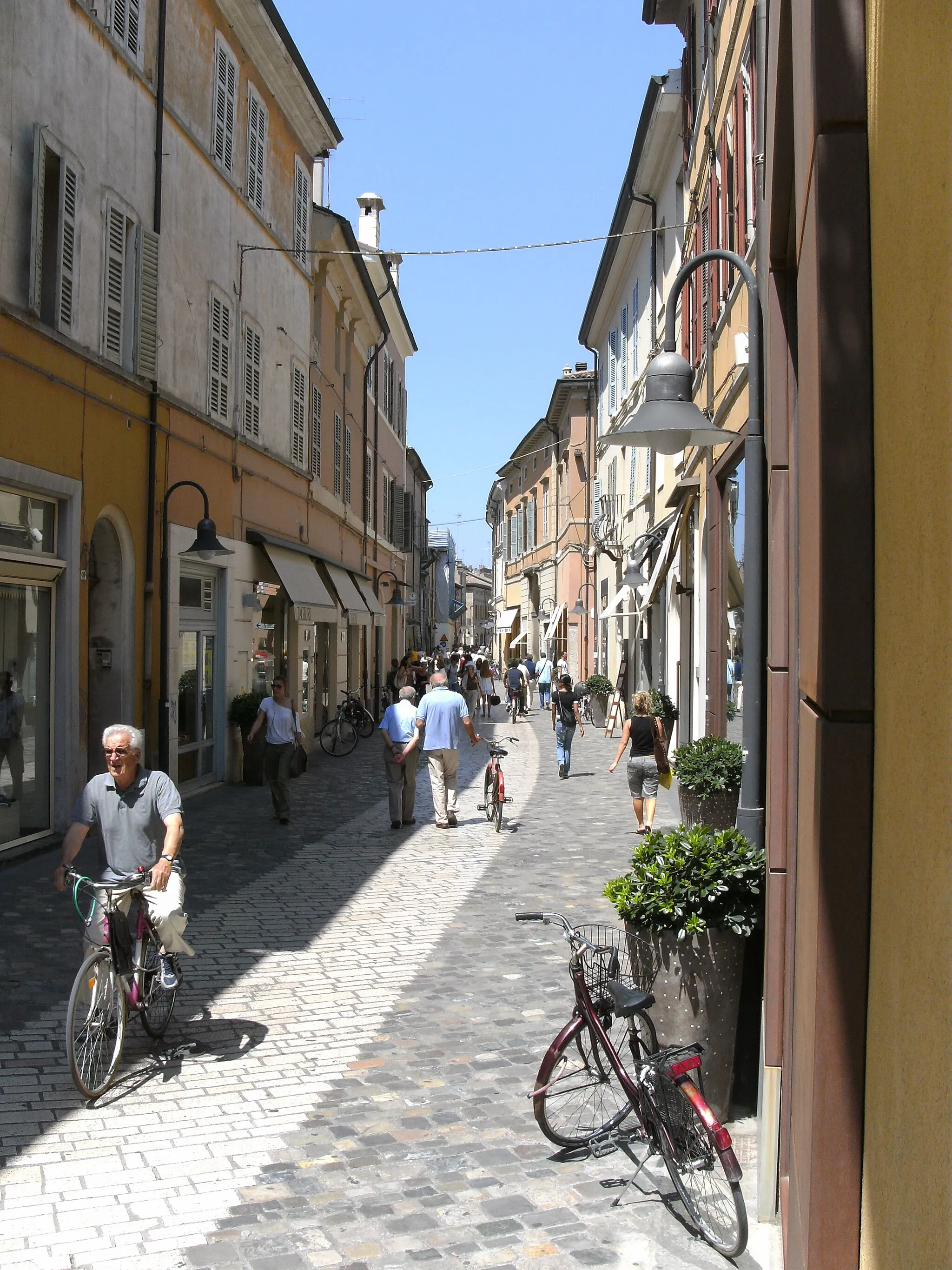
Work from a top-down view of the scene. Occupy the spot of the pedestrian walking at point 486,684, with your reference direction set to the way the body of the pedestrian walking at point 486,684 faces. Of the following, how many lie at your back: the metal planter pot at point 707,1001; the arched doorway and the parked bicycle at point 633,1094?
3

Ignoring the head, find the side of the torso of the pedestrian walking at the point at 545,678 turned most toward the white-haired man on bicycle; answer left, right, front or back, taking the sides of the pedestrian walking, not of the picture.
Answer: back

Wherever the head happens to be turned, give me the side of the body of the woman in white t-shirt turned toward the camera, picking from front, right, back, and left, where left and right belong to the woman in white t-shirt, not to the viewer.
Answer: front

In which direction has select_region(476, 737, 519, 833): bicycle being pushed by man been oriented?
away from the camera

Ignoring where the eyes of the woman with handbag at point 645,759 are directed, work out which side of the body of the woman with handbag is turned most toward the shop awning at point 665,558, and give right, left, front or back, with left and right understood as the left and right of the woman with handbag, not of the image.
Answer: front

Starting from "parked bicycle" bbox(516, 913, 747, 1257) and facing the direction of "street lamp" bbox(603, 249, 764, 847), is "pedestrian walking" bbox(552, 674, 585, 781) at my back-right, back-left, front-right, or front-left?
front-left

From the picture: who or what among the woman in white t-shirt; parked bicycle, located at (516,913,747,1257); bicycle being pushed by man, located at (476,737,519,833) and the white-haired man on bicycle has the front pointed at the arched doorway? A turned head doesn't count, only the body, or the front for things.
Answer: parked bicycle, located at (516,913,747,1257)

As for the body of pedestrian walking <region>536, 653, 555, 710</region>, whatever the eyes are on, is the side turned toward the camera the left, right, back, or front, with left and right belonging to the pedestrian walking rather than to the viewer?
back

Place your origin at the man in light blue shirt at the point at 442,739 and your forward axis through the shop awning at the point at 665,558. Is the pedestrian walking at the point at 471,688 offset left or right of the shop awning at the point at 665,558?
left

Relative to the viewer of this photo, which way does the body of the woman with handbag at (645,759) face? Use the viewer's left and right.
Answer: facing away from the viewer

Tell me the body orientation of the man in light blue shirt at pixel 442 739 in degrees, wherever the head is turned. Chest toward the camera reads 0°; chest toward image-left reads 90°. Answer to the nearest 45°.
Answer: approximately 180°

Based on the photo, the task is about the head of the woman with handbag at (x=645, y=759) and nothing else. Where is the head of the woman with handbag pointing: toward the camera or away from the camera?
away from the camera

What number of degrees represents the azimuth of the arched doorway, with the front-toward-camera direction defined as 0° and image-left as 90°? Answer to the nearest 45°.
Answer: approximately 315°

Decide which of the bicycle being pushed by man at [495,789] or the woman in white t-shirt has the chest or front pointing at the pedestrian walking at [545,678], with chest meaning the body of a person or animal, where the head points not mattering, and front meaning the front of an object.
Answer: the bicycle being pushed by man

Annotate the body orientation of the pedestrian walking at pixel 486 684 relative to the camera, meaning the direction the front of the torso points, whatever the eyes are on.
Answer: away from the camera
